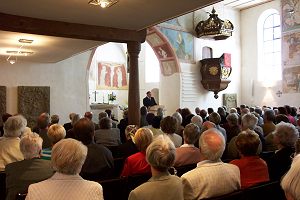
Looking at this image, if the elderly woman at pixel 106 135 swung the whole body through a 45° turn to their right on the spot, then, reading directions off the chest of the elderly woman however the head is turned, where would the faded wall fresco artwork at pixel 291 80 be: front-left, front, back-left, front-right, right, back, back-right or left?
front

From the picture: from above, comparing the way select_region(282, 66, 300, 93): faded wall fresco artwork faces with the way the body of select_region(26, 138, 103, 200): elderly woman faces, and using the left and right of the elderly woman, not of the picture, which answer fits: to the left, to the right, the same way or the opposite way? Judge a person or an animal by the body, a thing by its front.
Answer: to the left

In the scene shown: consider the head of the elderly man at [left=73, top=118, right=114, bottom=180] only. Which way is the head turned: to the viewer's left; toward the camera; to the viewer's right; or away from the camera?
away from the camera

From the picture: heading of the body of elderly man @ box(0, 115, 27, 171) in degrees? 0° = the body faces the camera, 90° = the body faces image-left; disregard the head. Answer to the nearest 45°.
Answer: approximately 225°

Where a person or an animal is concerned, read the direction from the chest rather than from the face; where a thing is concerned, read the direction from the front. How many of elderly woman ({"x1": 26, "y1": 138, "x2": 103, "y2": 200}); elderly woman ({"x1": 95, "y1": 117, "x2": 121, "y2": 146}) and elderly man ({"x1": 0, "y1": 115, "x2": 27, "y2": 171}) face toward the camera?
0

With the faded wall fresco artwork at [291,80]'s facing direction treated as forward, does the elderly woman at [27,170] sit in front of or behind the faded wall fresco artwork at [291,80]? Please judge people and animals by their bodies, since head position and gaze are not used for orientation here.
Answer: in front

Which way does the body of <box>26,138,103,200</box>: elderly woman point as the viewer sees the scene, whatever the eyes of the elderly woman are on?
away from the camera

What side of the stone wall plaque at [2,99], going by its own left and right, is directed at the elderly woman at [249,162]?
front

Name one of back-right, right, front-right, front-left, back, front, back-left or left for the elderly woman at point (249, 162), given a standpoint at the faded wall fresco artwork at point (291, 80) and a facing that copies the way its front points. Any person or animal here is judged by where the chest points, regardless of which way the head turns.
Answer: front-left

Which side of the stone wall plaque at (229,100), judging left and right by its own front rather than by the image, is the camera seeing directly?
front

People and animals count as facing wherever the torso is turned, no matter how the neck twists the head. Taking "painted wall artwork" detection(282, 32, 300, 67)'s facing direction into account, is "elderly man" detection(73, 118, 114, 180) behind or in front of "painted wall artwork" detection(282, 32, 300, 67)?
in front

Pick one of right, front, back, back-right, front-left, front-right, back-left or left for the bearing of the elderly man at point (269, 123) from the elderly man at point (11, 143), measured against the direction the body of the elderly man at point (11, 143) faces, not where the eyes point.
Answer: front-right

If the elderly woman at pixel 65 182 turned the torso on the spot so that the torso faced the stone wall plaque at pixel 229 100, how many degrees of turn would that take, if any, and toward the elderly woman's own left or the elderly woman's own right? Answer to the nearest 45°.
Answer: approximately 45° to the elderly woman's own right

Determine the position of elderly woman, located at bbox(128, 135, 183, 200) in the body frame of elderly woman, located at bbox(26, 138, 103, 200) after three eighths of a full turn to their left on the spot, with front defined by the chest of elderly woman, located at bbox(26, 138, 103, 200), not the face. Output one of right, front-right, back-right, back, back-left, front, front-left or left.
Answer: back-left

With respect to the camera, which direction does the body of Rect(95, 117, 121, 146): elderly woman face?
away from the camera
